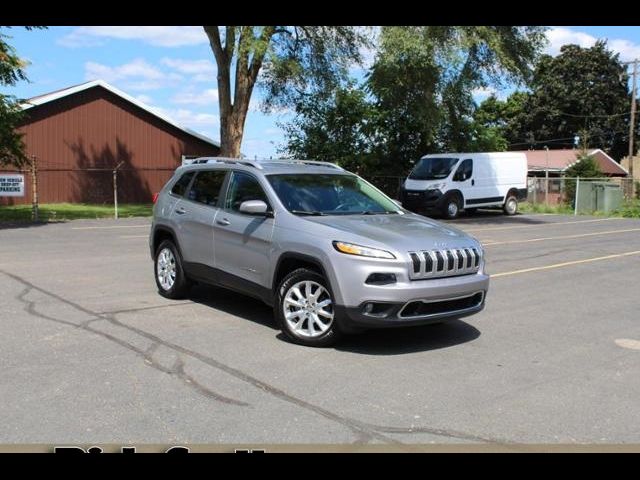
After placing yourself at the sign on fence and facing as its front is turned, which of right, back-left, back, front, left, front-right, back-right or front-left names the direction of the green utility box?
left

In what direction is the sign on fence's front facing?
toward the camera

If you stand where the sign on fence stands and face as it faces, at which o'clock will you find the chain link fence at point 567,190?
The chain link fence is roughly at 9 o'clock from the sign on fence.

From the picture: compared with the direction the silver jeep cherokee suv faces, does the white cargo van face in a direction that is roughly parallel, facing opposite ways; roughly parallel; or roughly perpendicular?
roughly perpendicular

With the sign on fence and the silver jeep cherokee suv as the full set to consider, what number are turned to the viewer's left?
0

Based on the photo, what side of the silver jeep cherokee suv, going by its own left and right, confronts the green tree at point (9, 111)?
back

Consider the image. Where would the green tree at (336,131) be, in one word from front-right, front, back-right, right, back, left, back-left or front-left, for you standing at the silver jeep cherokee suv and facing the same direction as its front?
back-left

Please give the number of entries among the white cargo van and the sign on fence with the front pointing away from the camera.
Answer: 0

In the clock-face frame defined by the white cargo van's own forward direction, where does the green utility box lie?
The green utility box is roughly at 6 o'clock from the white cargo van.

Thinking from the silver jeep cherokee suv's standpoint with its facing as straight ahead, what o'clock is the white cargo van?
The white cargo van is roughly at 8 o'clock from the silver jeep cherokee suv.

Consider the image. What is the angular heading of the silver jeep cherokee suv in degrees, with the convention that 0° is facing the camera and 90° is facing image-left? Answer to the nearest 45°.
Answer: approximately 315°

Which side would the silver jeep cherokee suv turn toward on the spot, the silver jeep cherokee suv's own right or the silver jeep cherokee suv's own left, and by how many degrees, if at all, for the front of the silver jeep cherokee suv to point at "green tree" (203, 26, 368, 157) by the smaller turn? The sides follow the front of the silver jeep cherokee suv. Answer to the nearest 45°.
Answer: approximately 135° to the silver jeep cherokee suv's own left
